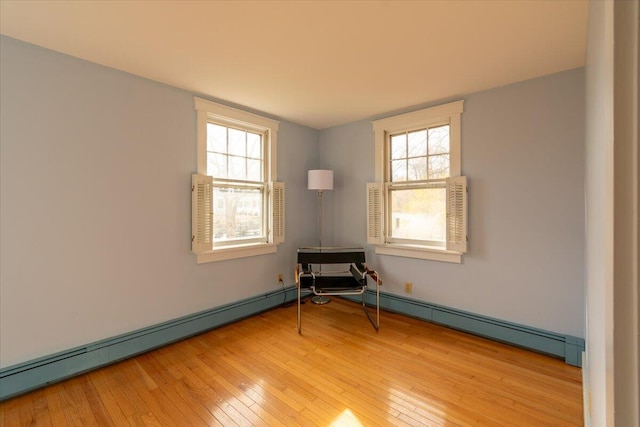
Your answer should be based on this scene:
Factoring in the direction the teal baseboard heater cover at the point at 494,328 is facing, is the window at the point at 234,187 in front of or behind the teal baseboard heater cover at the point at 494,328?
in front

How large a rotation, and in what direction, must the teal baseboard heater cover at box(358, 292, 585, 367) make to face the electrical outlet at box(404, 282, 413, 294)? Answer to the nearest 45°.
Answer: approximately 45° to its right

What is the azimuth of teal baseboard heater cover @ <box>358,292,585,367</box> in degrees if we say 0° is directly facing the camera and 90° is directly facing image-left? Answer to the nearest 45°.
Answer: approximately 45°
